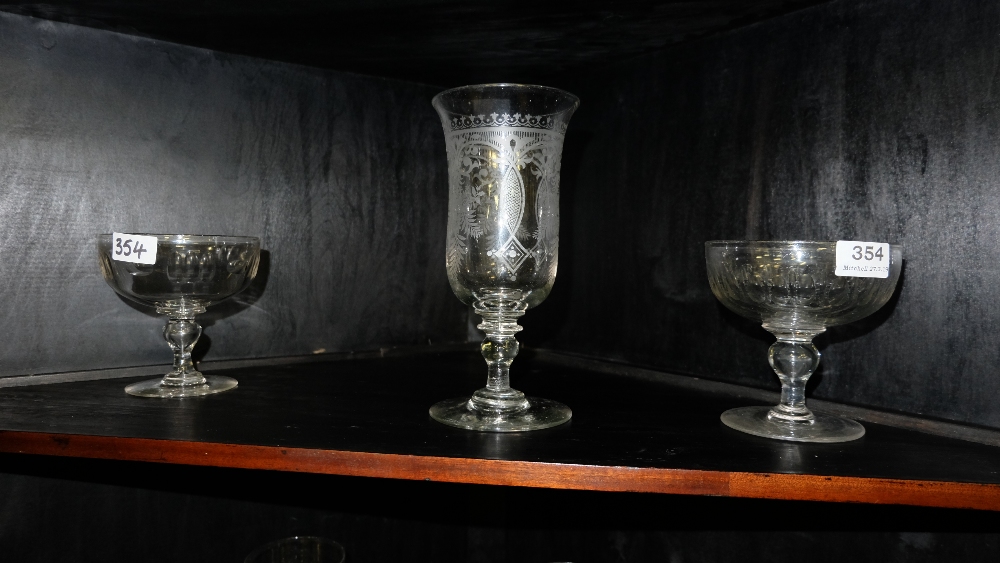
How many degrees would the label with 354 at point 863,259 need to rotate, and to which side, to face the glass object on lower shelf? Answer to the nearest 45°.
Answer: approximately 90° to its right

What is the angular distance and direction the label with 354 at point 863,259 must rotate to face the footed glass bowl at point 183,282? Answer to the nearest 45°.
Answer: approximately 90° to its right

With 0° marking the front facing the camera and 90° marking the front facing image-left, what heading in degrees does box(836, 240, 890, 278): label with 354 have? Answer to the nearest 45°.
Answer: approximately 0°
